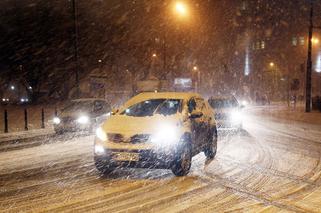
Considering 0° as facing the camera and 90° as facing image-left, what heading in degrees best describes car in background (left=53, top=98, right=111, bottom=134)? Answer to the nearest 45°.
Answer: approximately 45°

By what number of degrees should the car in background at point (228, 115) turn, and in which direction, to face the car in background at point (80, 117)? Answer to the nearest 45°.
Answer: approximately 90° to its right

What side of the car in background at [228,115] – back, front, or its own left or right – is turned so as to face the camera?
front

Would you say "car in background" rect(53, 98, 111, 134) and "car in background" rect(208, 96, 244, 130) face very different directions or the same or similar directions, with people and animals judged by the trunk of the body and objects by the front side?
same or similar directions

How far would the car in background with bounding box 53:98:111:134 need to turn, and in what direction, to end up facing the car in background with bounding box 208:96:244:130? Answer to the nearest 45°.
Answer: approximately 135° to its left

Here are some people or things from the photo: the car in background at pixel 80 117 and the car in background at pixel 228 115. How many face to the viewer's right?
0
